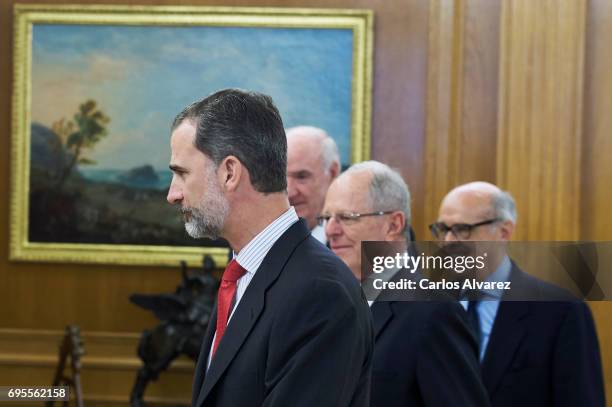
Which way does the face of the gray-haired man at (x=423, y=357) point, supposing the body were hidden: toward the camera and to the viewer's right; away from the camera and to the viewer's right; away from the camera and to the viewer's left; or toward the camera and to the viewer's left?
toward the camera and to the viewer's left

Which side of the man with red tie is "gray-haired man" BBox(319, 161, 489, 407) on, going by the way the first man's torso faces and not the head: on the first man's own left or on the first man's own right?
on the first man's own right

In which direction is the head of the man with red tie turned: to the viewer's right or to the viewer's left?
to the viewer's left

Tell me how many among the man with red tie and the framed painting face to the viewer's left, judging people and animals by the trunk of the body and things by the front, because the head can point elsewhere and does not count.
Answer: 1

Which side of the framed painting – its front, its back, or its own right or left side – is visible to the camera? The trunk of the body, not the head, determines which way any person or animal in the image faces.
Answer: front

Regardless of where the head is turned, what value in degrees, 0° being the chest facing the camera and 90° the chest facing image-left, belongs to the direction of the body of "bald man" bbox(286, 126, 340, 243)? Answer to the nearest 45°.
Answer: approximately 45°

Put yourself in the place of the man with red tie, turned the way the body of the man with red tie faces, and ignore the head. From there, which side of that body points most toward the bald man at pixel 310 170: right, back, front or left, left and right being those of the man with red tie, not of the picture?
right

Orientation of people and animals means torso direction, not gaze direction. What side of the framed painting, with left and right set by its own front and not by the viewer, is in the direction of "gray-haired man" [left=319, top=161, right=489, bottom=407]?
front

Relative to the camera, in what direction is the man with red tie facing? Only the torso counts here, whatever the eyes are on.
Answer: to the viewer's left

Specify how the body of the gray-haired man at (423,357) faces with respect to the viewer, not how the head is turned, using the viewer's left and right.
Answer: facing the viewer and to the left of the viewer

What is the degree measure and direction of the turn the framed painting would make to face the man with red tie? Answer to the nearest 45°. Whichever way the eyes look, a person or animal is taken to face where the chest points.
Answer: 0° — it already faces them

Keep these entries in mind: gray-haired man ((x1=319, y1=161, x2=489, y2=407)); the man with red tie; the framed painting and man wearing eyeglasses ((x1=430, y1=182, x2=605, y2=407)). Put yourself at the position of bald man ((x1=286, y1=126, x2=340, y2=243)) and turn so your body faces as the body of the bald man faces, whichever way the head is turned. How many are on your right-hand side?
1

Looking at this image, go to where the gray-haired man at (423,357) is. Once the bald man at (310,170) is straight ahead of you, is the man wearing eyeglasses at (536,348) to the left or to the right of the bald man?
right
